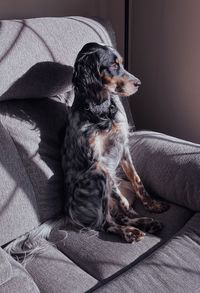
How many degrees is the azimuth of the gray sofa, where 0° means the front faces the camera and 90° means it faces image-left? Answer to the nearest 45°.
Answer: approximately 315°

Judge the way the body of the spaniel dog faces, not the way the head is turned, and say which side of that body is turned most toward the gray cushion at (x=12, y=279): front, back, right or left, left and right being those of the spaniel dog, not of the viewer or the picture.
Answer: right

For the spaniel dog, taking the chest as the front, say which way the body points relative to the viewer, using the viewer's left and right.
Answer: facing to the right of the viewer

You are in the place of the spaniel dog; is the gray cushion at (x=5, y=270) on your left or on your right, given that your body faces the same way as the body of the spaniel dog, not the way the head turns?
on your right
